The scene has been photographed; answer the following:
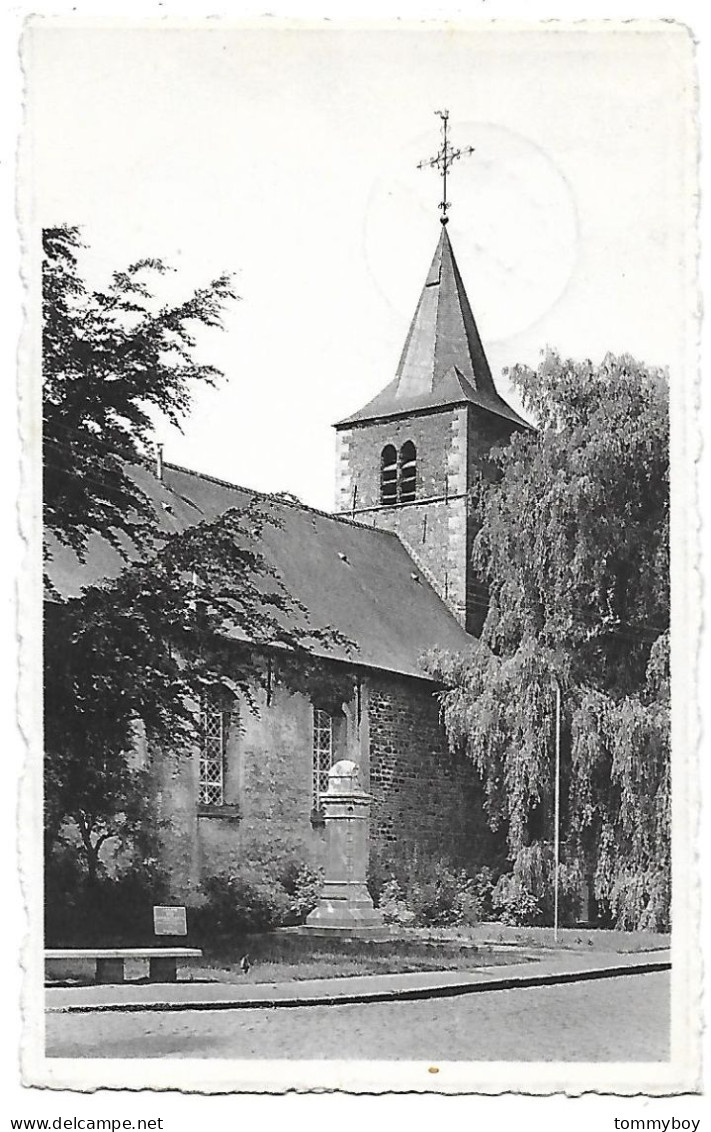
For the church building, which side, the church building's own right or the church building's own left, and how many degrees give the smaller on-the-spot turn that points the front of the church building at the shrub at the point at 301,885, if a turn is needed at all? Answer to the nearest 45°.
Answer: approximately 135° to the church building's own right

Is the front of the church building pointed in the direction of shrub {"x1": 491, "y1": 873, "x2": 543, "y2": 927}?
no

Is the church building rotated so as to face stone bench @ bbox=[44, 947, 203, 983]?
no

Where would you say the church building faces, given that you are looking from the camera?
facing away from the viewer and to the right of the viewer

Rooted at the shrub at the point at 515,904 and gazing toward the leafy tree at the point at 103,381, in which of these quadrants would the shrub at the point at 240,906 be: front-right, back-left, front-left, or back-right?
front-right

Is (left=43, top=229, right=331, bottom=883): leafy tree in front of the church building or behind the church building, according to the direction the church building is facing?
behind
